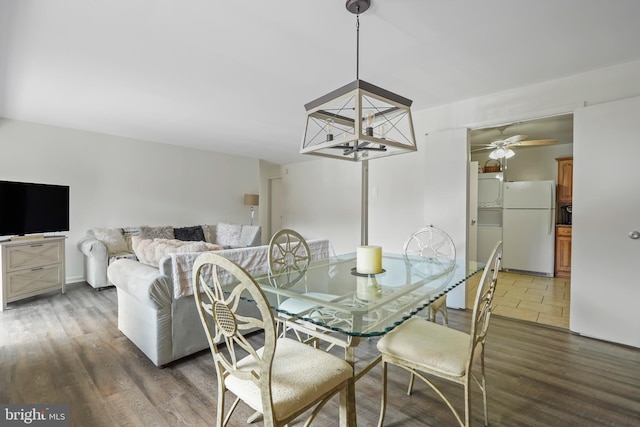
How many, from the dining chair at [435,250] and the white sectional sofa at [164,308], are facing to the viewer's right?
0

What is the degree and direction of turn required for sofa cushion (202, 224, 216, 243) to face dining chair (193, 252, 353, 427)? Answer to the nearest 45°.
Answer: approximately 45° to its right

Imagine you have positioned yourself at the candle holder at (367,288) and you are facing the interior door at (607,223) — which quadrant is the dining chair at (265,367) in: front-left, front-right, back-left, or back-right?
back-right

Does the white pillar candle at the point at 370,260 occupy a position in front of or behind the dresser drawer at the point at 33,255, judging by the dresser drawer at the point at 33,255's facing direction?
in front

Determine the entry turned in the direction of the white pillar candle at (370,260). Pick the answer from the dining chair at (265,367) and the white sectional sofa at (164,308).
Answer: the dining chair

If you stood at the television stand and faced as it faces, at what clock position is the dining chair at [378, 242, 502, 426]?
The dining chair is roughly at 1 o'clock from the television stand.

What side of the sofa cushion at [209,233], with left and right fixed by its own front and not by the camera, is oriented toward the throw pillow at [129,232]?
right

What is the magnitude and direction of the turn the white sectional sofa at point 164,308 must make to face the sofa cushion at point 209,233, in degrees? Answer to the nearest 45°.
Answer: approximately 45° to its right

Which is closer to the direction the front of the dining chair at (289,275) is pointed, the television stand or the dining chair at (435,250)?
the dining chair

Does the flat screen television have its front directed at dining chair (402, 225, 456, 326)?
yes

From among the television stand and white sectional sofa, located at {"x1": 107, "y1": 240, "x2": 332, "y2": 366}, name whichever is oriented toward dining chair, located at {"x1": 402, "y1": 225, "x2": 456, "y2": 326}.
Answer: the television stand

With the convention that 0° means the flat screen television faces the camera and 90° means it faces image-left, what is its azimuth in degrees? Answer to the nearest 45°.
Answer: approximately 315°

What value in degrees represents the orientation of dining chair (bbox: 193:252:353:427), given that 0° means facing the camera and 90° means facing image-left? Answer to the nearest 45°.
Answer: approximately 225°
